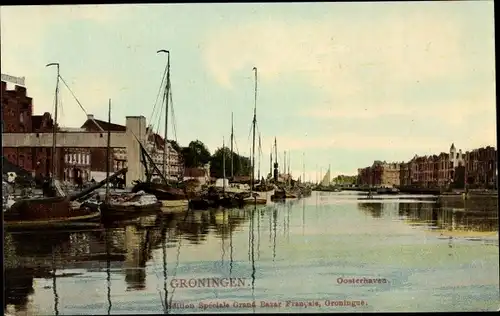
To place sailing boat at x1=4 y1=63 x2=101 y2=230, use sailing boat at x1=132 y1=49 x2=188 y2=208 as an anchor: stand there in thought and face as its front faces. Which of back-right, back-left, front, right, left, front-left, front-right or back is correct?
back-right

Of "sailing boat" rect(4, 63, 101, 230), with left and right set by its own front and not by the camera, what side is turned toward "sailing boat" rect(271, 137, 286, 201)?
front

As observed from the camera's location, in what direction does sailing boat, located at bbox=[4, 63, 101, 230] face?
facing to the right of the viewer

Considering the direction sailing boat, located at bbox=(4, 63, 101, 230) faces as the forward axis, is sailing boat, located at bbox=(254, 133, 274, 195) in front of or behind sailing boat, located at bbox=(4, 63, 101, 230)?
in front

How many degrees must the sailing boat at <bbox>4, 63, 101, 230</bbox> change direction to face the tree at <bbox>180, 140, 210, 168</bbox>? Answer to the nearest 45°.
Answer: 0° — it already faces it
